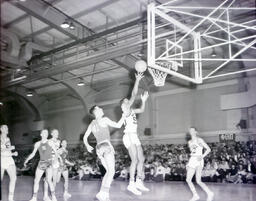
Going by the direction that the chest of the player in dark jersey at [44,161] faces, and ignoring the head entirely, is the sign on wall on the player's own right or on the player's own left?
on the player's own left

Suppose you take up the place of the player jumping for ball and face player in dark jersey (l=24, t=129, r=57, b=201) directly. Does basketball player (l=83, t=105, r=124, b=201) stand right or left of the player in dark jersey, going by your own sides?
left

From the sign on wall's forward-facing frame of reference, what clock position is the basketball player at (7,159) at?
The basketball player is roughly at 1 o'clock from the sign on wall.

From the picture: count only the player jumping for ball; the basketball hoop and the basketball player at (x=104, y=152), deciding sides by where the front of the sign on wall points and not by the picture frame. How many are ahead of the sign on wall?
3

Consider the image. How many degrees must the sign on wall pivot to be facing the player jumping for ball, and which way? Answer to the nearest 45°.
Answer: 0° — it already faces them

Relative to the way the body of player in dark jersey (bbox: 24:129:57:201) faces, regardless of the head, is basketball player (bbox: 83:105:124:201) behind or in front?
in front

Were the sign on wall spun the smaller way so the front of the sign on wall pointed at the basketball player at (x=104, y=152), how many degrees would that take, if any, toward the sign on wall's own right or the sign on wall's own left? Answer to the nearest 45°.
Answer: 0° — it already faces them

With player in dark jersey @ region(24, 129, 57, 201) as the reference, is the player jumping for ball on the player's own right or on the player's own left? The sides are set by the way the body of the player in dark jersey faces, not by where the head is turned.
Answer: on the player's own left

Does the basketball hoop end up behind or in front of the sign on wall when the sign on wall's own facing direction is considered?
in front
